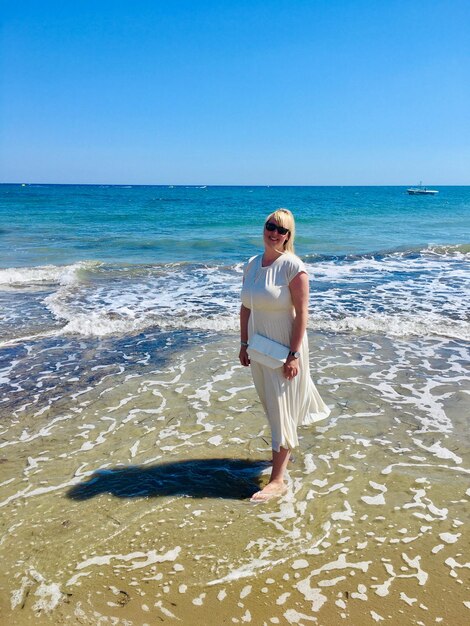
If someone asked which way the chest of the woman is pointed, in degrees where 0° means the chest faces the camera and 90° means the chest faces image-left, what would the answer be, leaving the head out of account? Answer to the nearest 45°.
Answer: approximately 45°
